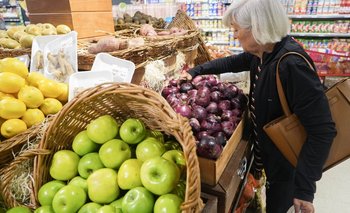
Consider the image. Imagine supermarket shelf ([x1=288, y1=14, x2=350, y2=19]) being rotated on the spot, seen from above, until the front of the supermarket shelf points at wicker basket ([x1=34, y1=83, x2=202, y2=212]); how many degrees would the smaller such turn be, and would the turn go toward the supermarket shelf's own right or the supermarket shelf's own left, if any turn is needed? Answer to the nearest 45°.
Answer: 0° — it already faces it

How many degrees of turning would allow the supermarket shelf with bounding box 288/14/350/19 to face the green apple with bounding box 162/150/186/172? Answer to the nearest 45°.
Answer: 0° — it already faces it

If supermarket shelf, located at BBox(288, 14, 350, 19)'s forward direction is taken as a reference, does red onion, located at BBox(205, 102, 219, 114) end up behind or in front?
in front

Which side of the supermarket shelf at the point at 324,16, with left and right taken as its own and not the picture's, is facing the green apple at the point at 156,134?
front

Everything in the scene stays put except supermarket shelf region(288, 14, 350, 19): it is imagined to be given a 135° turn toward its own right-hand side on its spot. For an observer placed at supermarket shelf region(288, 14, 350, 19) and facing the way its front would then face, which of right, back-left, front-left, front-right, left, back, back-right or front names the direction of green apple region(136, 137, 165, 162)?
back-left

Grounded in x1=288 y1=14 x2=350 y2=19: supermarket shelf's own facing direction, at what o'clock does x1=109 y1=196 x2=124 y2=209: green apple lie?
The green apple is roughly at 12 o'clock from the supermarket shelf.

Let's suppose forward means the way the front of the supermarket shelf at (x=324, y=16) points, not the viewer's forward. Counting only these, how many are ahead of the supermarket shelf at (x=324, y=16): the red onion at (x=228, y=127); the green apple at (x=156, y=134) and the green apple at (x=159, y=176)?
3

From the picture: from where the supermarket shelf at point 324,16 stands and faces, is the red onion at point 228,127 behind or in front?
in front

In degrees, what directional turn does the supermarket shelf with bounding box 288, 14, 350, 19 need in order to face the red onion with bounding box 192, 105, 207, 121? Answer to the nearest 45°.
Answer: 0° — it already faces it

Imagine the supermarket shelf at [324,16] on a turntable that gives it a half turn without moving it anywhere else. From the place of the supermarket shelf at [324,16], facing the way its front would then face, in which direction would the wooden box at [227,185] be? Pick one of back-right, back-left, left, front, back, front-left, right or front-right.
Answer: back

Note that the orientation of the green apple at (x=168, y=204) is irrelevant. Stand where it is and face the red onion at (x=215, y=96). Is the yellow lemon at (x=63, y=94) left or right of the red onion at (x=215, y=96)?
left

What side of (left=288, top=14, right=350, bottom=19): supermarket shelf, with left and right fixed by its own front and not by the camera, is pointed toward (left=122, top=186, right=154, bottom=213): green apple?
front

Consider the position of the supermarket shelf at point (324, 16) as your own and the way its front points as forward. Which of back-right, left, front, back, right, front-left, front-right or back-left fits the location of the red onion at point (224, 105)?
front

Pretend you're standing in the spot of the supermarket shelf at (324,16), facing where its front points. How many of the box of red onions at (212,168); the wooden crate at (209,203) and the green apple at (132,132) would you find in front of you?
3

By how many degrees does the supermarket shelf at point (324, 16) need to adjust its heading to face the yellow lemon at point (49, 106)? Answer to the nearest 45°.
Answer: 0° — it already faces it

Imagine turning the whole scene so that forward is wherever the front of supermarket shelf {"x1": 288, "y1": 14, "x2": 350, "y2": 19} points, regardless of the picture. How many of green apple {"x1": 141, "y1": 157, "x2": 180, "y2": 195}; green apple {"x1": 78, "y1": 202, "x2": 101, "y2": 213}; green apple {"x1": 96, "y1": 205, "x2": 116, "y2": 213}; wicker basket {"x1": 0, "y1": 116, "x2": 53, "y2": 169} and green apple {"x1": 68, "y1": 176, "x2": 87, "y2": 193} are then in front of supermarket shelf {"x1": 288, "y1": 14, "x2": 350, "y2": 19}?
5

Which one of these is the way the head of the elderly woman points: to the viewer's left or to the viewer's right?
to the viewer's left

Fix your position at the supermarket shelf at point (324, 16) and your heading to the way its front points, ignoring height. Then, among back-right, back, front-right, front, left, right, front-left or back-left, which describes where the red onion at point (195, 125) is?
front

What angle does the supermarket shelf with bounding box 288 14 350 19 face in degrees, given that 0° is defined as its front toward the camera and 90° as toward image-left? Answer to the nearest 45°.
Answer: approximately 0°
